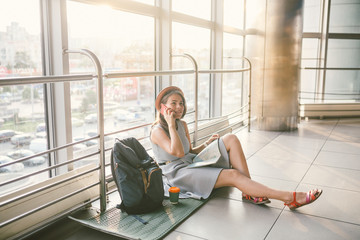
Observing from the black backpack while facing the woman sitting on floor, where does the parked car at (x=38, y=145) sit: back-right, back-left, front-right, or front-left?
back-left

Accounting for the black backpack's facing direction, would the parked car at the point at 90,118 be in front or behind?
behind

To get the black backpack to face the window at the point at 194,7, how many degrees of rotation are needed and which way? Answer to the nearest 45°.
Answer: approximately 135° to its left

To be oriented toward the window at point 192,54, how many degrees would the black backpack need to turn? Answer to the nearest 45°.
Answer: approximately 135° to its left

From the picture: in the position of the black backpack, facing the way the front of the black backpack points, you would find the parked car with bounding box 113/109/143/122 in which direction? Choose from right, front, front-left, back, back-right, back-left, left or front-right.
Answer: back-left

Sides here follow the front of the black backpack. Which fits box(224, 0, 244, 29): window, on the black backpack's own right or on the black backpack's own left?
on the black backpack's own left

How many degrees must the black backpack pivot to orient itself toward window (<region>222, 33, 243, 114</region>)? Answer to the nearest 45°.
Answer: approximately 90° to its left

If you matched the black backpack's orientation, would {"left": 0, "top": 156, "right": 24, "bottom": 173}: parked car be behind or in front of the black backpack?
behind

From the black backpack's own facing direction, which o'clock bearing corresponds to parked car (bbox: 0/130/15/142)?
The parked car is roughly at 5 o'clock from the black backpack.

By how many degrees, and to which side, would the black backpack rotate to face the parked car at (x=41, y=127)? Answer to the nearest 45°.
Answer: approximately 180°

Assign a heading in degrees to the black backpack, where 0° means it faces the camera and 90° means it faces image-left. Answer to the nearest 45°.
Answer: approximately 315°

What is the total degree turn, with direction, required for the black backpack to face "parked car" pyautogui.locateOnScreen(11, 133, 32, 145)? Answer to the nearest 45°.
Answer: approximately 135° to its right

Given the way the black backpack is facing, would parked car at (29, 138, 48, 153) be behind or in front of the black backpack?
behind

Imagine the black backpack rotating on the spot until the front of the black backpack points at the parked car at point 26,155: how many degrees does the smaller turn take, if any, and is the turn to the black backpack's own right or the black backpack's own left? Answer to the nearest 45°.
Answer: approximately 135° to the black backpack's own right
